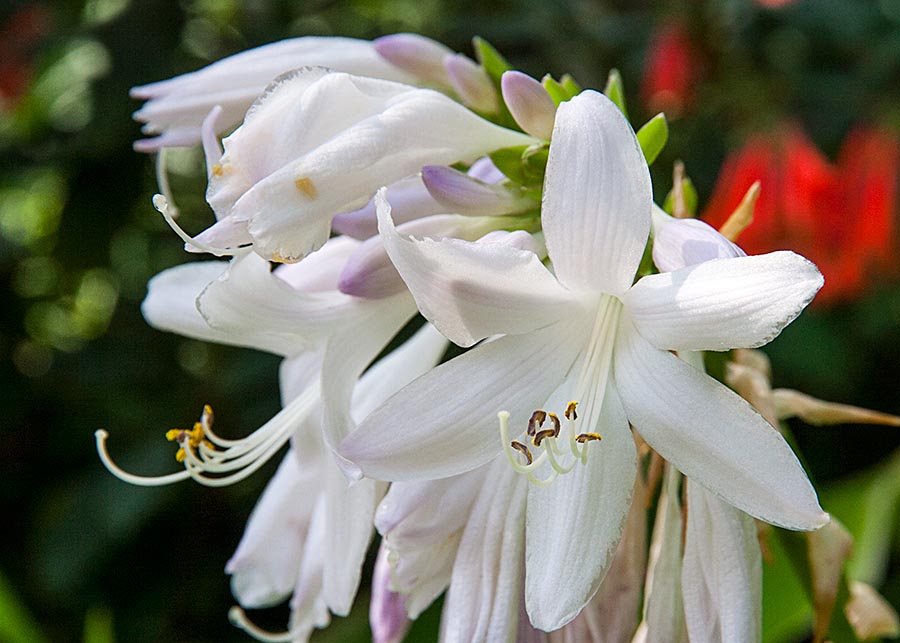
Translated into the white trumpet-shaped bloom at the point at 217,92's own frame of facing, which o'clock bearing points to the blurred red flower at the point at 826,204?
The blurred red flower is roughly at 5 o'clock from the white trumpet-shaped bloom.

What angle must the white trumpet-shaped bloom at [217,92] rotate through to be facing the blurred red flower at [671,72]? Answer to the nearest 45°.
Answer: approximately 135° to its right

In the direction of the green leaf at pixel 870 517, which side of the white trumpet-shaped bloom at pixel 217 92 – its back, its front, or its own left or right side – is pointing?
back

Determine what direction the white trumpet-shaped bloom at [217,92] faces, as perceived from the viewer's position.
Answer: facing to the left of the viewer

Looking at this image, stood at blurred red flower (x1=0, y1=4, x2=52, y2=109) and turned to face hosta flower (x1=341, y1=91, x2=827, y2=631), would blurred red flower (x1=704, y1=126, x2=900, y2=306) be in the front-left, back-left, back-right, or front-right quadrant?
front-left
